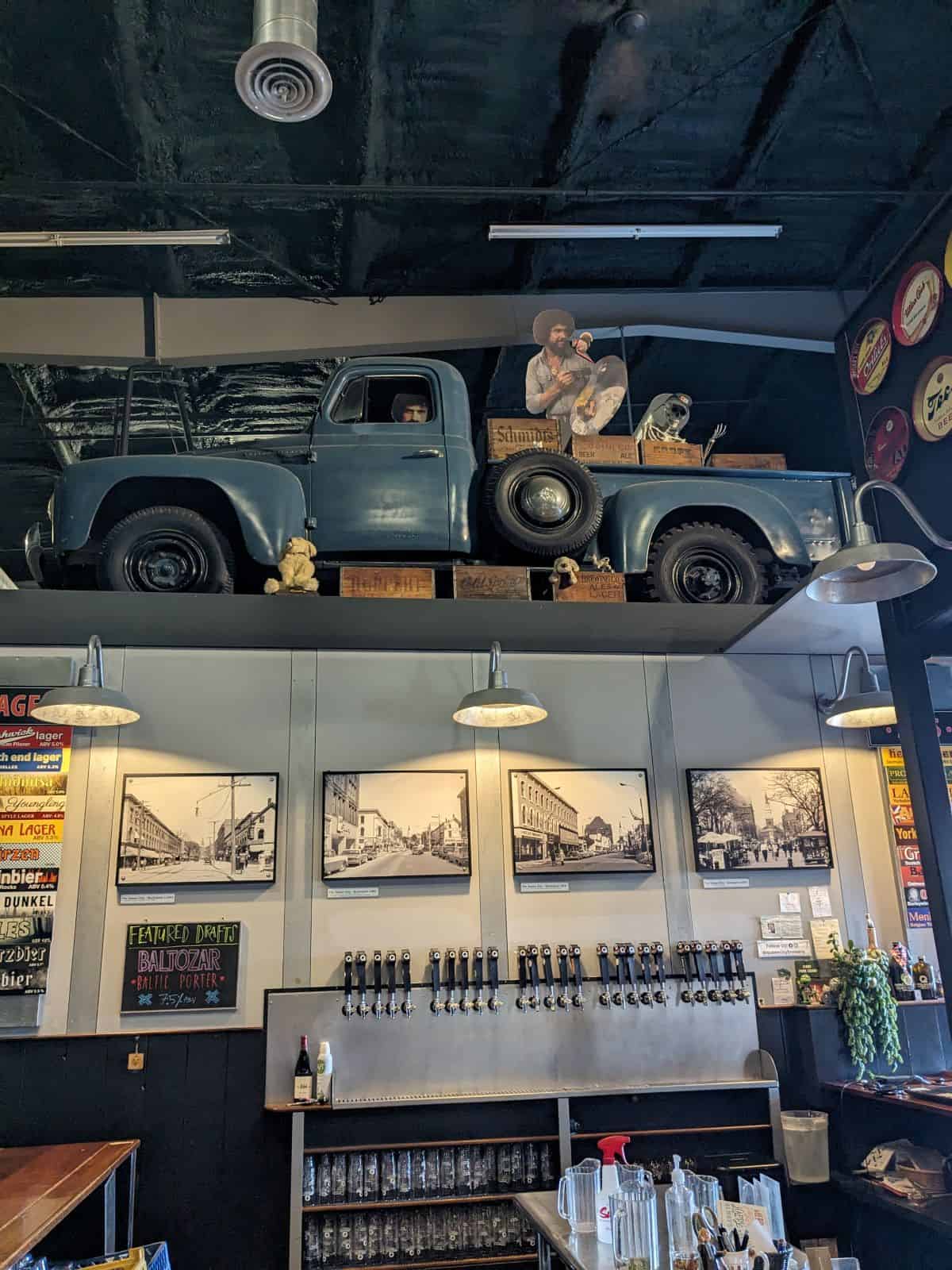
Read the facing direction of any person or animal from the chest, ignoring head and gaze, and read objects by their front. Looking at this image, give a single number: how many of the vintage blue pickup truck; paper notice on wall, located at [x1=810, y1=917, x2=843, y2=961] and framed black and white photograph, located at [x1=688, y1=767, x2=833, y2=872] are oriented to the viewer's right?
0

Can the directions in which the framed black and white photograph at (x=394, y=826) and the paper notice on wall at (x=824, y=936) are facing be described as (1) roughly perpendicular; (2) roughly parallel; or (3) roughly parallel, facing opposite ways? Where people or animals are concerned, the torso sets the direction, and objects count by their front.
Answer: roughly parallel

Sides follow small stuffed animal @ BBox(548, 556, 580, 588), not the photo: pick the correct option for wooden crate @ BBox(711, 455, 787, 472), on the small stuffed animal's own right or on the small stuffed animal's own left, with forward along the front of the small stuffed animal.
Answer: on the small stuffed animal's own left

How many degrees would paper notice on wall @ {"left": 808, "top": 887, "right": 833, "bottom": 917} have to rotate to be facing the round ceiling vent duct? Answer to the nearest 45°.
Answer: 0° — it already faces it

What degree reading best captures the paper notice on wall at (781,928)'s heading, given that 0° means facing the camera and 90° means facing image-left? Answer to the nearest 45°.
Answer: approximately 0°

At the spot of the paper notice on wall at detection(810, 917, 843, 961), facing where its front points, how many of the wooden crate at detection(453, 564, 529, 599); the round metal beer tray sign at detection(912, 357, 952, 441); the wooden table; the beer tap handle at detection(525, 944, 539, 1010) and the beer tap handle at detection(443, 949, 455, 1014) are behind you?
0

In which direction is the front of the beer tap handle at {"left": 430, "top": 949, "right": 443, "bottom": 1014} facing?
toward the camera

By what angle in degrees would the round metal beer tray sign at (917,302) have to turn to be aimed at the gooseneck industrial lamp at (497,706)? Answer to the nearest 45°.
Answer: approximately 45° to its right

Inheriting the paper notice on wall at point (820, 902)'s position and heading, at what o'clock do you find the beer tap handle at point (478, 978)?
The beer tap handle is roughly at 2 o'clock from the paper notice on wall.

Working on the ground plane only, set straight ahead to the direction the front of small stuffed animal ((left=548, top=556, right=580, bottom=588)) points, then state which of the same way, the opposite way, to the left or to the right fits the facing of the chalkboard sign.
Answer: the same way

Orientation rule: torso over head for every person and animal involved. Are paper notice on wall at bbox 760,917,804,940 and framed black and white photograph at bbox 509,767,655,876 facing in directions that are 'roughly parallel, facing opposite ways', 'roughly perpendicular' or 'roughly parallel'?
roughly parallel

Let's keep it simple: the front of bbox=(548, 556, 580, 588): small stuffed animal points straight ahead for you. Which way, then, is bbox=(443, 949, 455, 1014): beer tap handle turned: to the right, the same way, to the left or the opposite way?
the same way

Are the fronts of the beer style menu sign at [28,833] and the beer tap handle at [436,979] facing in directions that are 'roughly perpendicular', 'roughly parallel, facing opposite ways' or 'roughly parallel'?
roughly parallel

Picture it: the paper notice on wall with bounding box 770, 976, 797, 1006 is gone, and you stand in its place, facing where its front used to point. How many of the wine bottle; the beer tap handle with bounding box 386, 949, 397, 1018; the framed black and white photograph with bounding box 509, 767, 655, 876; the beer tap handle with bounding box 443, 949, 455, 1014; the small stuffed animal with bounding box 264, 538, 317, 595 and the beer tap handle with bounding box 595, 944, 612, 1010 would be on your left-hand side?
0

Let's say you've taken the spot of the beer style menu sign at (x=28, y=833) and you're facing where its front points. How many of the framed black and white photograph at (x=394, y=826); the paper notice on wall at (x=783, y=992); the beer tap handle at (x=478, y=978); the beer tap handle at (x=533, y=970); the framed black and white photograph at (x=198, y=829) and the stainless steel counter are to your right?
0

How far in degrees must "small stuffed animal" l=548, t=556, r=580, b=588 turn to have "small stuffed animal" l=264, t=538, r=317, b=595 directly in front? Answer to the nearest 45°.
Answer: approximately 90° to its right

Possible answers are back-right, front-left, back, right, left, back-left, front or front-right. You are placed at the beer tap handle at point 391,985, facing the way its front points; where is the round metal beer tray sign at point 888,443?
front-left

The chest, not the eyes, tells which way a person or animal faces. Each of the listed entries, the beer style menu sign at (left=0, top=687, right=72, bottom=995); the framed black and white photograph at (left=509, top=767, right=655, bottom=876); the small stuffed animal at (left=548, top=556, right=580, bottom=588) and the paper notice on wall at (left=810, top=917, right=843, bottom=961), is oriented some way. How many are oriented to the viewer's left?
0

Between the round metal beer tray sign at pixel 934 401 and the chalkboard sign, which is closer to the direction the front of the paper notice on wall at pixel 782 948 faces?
the round metal beer tray sign

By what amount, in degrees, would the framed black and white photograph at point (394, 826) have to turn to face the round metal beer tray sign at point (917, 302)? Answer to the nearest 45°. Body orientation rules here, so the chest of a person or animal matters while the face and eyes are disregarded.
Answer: approximately 45° to its left
